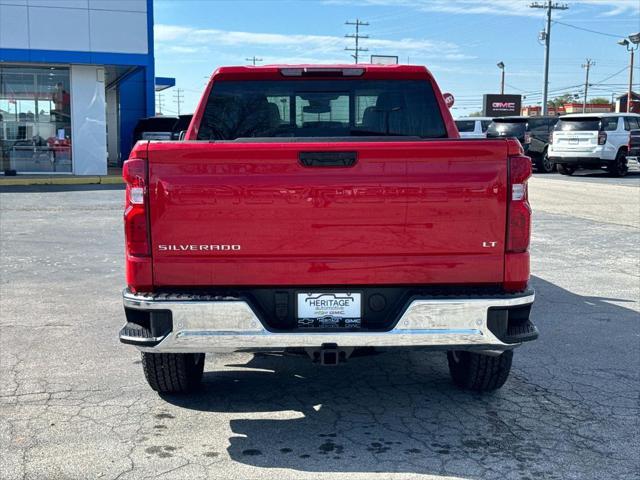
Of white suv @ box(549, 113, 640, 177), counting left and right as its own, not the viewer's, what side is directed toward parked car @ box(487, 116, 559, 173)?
left

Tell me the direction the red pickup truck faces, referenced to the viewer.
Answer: facing away from the viewer

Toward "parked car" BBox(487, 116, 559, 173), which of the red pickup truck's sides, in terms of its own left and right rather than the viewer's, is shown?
front

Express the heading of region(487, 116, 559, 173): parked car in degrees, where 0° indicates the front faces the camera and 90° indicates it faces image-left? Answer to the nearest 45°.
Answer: approximately 225°

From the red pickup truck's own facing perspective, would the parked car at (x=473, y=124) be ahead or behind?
ahead

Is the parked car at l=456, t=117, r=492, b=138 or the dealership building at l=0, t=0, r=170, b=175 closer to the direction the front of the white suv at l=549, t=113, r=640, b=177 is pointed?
the parked car

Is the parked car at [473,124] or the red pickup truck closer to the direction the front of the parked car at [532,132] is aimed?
the parked car

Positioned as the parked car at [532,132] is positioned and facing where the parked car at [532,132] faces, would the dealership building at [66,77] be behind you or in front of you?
behind

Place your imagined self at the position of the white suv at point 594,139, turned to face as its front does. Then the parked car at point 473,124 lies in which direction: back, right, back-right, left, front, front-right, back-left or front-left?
left

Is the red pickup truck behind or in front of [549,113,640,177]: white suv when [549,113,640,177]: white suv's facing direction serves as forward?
behind

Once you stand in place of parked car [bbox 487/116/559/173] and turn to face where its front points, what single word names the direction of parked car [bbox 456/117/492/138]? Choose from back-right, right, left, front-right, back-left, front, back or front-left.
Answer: left

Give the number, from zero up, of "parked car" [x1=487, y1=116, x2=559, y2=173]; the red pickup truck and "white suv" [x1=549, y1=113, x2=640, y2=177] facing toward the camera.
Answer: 0

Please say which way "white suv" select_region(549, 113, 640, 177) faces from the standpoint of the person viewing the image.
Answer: facing away from the viewer and to the right of the viewer

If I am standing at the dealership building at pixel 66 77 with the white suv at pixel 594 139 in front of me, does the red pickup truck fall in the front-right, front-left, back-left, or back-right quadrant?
front-right

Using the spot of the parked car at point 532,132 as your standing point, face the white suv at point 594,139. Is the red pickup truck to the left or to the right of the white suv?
right

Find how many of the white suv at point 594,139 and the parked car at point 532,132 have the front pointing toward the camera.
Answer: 0
